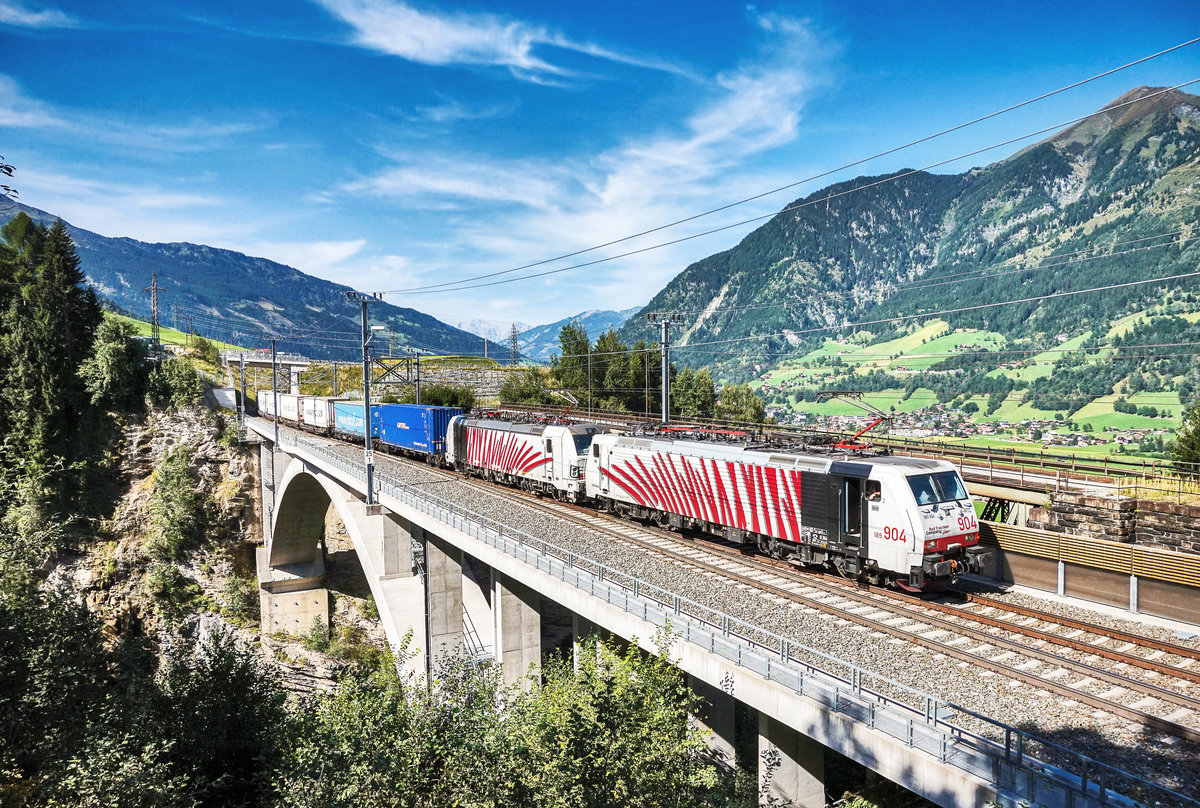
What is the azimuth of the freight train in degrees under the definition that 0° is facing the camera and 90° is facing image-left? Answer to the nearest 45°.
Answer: approximately 315°

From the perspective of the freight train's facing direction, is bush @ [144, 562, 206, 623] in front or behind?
behind

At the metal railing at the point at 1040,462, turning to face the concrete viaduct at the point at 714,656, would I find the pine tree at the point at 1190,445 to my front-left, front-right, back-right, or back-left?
back-left
